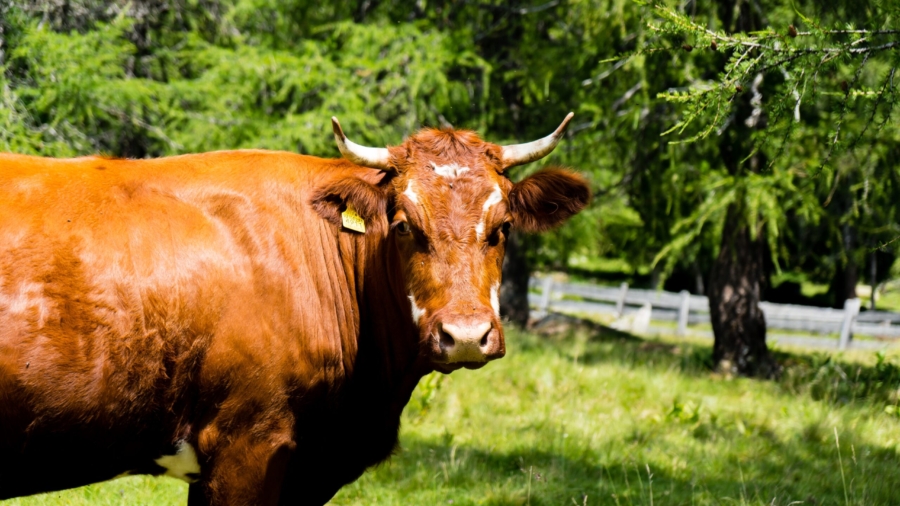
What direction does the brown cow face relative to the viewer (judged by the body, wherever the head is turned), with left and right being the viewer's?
facing to the right of the viewer
